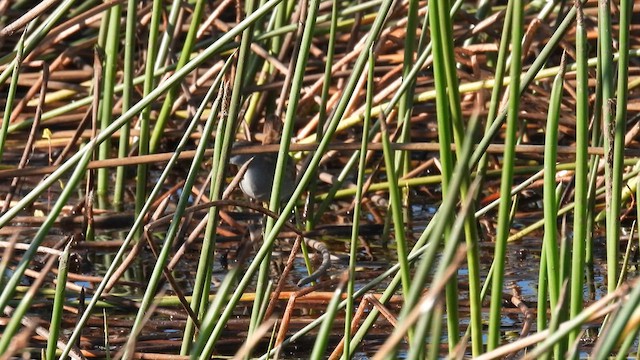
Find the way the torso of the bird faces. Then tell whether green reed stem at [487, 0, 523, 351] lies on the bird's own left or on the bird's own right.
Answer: on the bird's own left

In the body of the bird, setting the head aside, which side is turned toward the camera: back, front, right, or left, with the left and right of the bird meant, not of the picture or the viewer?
left

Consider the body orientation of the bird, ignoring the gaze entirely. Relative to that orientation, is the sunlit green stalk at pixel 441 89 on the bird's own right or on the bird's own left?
on the bird's own left
